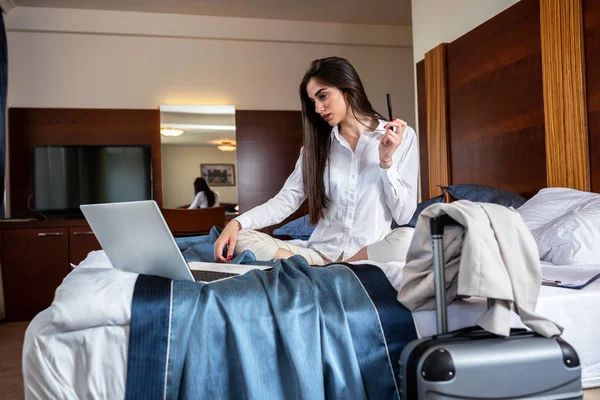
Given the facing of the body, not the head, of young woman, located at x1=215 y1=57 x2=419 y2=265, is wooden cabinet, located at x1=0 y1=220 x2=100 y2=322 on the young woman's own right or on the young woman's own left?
on the young woman's own right

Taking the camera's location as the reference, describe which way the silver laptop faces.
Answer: facing away from the viewer and to the right of the viewer

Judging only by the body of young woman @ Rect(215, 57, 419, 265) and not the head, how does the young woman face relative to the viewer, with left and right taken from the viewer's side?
facing the viewer

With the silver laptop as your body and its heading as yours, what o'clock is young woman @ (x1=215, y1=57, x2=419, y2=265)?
The young woman is roughly at 12 o'clock from the silver laptop.

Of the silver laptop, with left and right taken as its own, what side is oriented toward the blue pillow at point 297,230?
front

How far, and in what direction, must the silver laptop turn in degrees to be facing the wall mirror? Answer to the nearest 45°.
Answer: approximately 45° to its left

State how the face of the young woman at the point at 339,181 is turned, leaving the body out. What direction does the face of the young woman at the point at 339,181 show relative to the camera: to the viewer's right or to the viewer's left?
to the viewer's left

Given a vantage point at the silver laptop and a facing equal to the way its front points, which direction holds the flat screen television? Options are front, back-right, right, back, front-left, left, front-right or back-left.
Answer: front-left

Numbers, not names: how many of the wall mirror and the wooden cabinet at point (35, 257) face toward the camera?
2

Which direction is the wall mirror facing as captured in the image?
toward the camera
